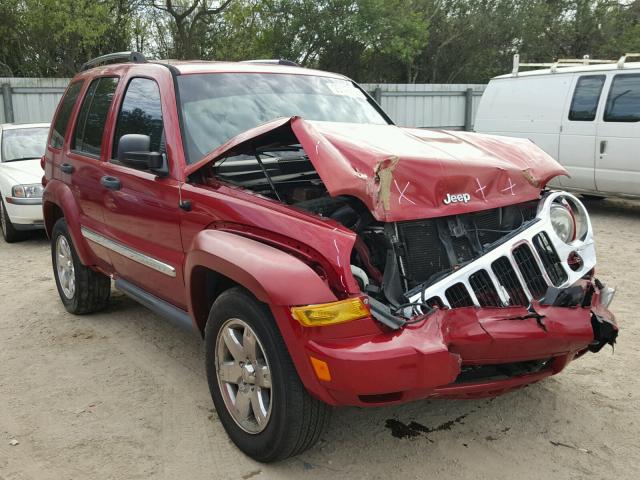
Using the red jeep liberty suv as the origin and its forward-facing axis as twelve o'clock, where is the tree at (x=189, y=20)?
The tree is roughly at 7 o'clock from the red jeep liberty suv.

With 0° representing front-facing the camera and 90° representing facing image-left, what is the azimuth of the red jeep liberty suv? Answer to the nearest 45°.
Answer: approximately 315°

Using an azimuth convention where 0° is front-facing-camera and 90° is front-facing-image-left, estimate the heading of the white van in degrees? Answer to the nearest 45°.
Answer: approximately 315°

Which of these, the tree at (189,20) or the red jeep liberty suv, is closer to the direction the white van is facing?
the red jeep liberty suv

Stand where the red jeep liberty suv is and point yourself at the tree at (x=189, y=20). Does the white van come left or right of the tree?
right

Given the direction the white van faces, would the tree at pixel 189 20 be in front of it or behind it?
behind

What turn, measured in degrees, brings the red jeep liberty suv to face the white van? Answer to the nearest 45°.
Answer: approximately 90° to its left
